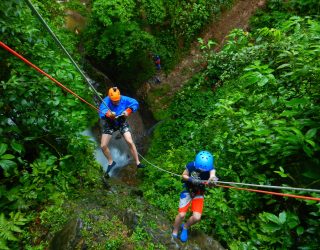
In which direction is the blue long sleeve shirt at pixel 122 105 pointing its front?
toward the camera

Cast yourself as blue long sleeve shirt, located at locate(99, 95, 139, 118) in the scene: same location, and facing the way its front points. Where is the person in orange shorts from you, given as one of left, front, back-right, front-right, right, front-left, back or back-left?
front
